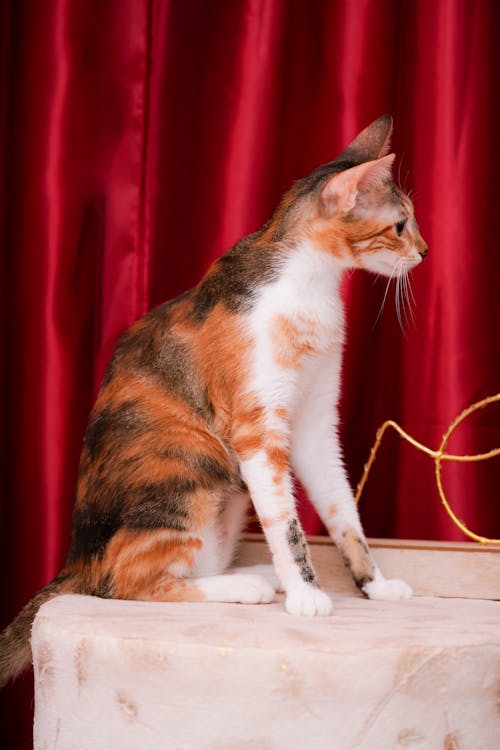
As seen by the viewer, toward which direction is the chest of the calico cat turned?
to the viewer's right
